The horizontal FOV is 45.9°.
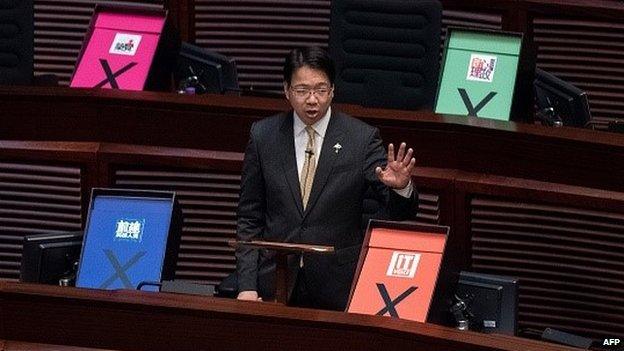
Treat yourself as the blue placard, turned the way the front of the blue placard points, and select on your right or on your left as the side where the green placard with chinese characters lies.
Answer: on your left

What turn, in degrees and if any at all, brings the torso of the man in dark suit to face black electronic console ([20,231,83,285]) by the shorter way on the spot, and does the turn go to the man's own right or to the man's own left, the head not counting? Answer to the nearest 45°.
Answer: approximately 90° to the man's own right

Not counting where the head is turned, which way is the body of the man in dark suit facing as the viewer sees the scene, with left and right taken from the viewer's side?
facing the viewer

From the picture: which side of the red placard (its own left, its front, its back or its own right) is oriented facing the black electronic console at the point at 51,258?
right

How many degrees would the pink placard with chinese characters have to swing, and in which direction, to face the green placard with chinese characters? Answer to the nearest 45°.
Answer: approximately 90° to its left

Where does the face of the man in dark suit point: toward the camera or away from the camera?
toward the camera

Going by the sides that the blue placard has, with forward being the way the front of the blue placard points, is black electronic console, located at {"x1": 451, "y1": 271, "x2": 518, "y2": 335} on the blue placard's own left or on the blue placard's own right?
on the blue placard's own left

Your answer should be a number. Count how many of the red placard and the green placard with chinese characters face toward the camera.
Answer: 2

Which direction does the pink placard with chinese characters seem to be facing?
toward the camera

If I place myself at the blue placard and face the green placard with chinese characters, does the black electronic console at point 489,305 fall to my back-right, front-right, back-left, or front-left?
front-right

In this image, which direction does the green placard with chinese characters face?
toward the camera
